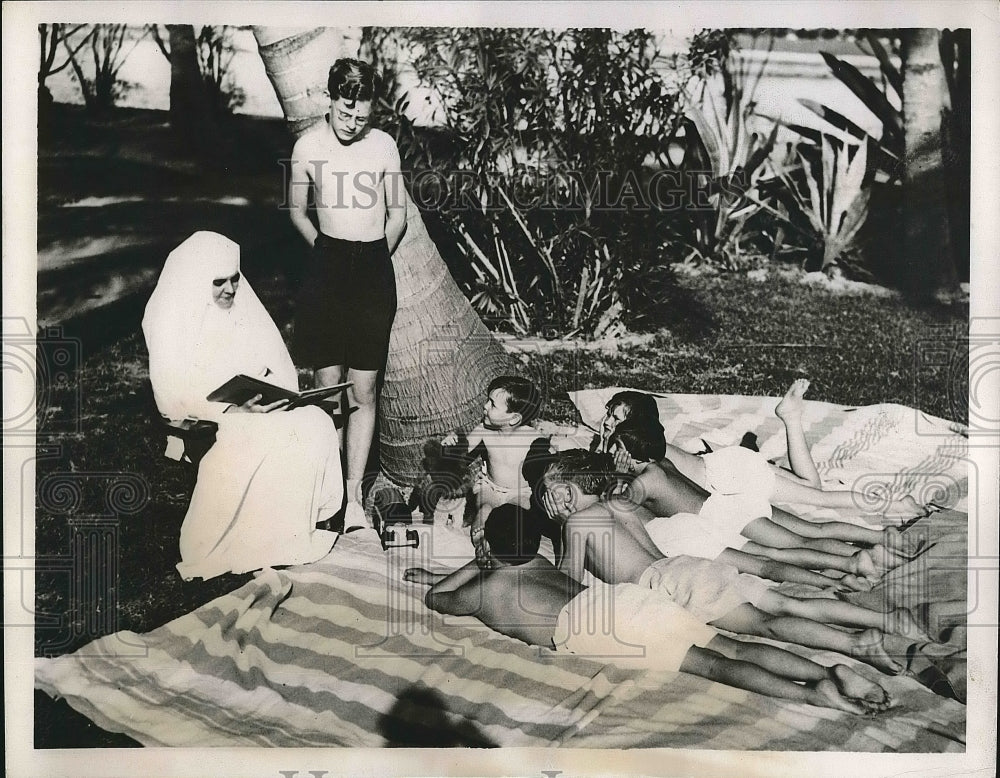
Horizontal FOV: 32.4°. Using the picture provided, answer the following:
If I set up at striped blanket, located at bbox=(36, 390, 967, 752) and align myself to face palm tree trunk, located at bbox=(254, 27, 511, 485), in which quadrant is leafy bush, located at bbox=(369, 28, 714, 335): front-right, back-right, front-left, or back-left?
front-right

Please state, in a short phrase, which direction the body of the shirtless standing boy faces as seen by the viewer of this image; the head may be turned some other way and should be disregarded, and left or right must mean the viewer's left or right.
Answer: facing the viewer

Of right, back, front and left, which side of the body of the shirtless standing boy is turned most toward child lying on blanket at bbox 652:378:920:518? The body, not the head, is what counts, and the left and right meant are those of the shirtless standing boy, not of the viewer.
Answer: left

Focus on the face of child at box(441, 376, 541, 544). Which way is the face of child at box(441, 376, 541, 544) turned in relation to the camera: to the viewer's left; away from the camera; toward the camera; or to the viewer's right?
to the viewer's left

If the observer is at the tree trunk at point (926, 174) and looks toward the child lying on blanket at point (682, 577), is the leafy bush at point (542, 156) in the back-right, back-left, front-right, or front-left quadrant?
front-right

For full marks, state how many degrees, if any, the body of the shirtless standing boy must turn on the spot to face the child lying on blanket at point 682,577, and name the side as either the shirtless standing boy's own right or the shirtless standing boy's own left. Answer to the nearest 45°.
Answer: approximately 90° to the shirtless standing boy's own left

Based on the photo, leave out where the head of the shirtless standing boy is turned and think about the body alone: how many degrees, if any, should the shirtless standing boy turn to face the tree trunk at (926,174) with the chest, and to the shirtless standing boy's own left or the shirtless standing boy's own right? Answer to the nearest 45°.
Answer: approximately 90° to the shirtless standing boy's own left
